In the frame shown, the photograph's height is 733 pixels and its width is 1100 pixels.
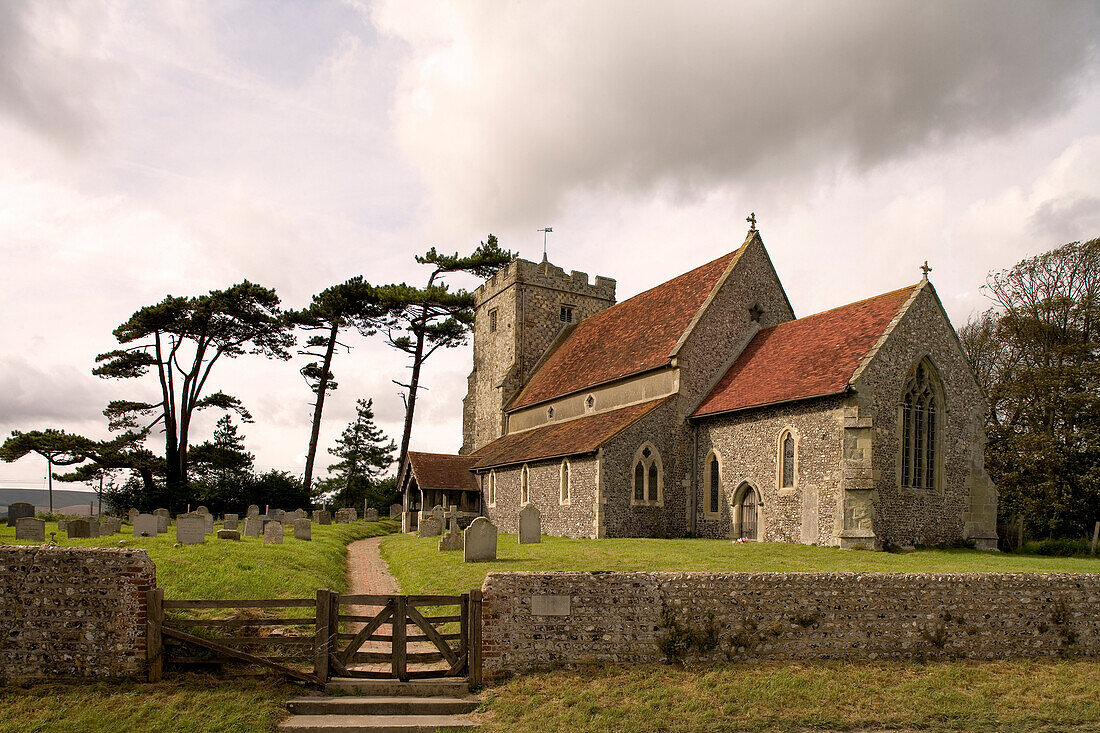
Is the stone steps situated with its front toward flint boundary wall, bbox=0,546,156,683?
no

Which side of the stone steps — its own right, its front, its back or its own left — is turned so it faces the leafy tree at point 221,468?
back

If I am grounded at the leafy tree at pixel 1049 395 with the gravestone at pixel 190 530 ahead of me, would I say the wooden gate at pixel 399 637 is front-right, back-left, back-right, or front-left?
front-left

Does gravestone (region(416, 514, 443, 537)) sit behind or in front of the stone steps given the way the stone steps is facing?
behind

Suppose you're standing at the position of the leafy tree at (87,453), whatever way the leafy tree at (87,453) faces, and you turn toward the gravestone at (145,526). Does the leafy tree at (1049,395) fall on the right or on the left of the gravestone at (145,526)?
left

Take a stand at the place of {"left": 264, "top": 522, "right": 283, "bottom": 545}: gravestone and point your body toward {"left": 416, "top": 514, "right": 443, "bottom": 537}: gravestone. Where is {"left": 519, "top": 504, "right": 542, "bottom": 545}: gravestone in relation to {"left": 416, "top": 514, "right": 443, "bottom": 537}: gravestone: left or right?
right

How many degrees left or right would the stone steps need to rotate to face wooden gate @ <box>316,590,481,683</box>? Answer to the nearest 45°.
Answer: approximately 180°

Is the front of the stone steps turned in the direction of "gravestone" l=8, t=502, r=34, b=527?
no

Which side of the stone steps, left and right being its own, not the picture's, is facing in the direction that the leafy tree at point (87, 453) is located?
back

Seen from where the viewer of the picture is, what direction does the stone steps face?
facing the viewer

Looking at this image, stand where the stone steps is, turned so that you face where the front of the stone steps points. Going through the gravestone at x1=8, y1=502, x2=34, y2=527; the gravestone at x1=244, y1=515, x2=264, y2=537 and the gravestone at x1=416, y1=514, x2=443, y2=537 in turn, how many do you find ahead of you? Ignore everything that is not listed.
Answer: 0

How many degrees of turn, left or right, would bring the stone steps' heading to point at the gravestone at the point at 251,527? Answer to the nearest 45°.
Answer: approximately 180°
